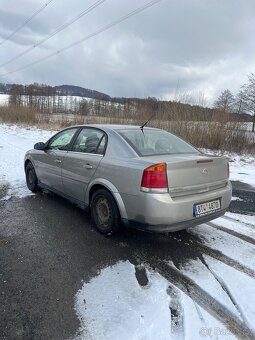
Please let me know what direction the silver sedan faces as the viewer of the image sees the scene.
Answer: facing away from the viewer and to the left of the viewer
